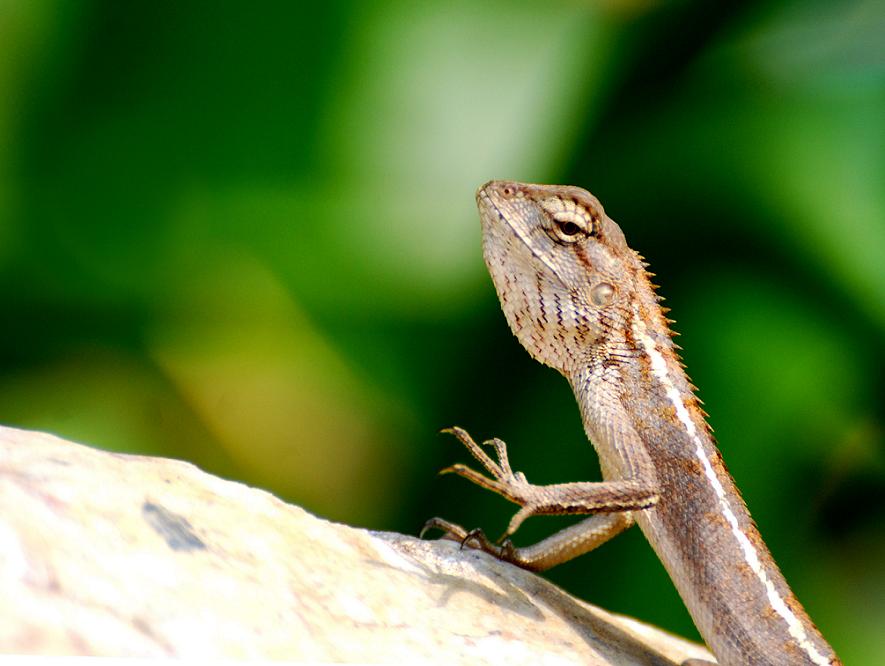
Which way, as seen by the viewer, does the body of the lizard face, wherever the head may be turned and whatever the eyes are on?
to the viewer's left
